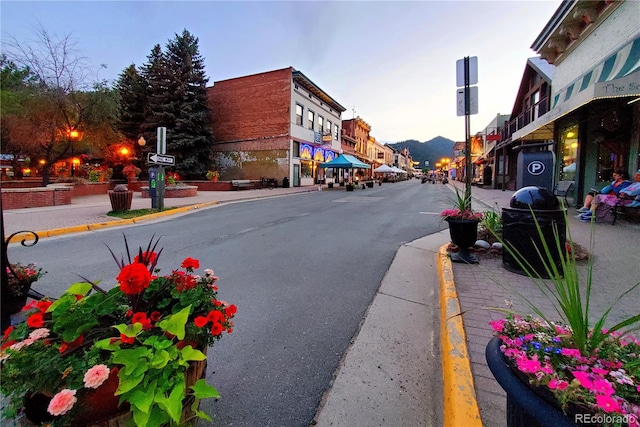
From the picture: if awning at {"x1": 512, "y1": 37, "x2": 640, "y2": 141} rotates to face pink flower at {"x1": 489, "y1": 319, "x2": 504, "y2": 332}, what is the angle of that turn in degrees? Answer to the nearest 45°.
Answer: approximately 45° to its left

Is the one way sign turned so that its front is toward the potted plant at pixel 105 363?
yes

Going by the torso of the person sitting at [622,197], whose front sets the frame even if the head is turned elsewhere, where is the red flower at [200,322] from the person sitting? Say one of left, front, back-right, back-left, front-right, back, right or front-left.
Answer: left

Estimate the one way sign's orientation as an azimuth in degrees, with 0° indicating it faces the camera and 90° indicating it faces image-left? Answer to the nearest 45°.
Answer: approximately 0°

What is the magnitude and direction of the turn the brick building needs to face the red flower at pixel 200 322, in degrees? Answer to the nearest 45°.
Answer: approximately 45° to its right

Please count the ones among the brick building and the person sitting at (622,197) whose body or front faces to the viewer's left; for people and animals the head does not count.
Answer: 1

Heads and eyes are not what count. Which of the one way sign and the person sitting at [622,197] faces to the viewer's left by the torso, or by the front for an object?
the person sitting

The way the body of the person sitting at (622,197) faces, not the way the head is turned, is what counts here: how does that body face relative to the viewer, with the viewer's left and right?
facing to the left of the viewer

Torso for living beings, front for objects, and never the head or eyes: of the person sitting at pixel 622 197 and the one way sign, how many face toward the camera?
1

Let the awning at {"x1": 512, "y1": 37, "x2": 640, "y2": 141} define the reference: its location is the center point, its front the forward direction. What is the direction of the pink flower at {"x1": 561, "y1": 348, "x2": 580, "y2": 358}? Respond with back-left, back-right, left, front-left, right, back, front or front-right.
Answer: front-left

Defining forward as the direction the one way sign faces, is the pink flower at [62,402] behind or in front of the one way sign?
in front

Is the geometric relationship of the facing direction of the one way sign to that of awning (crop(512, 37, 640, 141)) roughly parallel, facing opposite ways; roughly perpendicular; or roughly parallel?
roughly perpendicular
